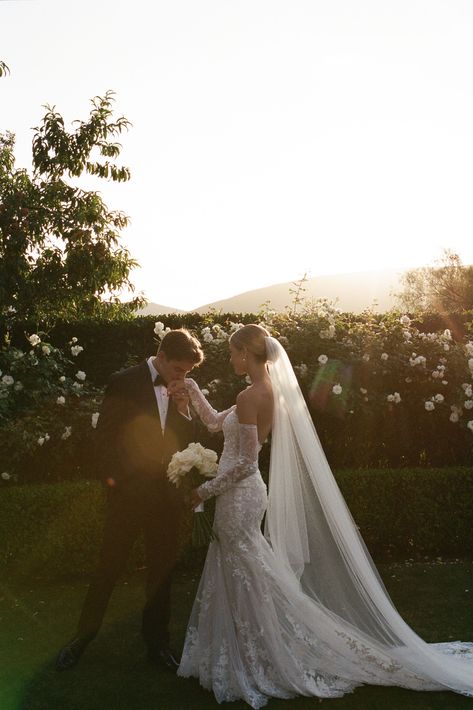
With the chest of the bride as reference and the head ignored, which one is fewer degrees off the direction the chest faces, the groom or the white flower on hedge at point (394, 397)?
the groom

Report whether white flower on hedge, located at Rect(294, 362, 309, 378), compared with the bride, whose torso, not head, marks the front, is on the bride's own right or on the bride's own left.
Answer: on the bride's own right

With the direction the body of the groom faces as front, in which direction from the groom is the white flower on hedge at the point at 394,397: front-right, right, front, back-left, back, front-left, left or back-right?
left

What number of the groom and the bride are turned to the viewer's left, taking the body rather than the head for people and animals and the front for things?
1

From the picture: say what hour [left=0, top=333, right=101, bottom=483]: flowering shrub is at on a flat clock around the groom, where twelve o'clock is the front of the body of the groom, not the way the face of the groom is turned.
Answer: The flowering shrub is roughly at 7 o'clock from the groom.

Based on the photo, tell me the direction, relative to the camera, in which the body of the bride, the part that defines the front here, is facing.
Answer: to the viewer's left

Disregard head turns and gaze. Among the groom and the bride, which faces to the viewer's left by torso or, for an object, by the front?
the bride

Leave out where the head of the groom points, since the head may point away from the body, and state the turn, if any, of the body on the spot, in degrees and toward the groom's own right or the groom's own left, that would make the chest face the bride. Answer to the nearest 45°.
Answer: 0° — they already face them

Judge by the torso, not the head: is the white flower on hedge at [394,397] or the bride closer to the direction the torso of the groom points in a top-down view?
the bride
